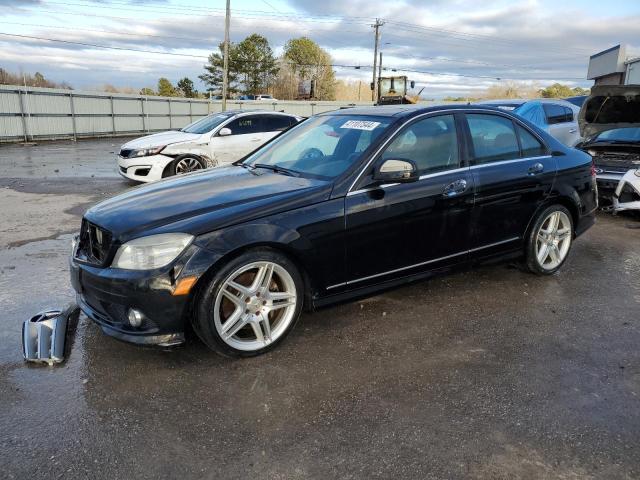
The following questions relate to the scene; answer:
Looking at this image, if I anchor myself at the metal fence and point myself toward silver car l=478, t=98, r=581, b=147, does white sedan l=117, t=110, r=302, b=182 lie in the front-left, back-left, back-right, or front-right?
front-right

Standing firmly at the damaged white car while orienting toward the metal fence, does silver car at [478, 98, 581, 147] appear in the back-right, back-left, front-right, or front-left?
front-right

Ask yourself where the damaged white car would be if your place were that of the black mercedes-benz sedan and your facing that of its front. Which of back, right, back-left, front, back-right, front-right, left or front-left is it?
back

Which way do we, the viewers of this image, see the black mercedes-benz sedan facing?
facing the viewer and to the left of the viewer

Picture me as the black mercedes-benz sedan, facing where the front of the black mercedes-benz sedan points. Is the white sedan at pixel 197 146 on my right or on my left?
on my right

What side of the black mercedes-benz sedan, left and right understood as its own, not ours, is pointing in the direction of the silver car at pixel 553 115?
back

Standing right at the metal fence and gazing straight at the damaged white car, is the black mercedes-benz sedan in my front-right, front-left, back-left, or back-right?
front-right

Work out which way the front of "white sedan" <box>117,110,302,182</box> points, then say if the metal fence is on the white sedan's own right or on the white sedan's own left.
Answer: on the white sedan's own right

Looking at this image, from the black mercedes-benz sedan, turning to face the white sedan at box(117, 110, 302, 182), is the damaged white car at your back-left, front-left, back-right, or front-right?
front-right

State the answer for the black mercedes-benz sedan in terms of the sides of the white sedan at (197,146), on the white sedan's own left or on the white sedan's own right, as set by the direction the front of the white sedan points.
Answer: on the white sedan's own left

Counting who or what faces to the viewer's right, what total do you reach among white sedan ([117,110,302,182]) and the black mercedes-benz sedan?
0

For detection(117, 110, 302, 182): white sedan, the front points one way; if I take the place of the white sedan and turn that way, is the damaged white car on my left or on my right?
on my left
